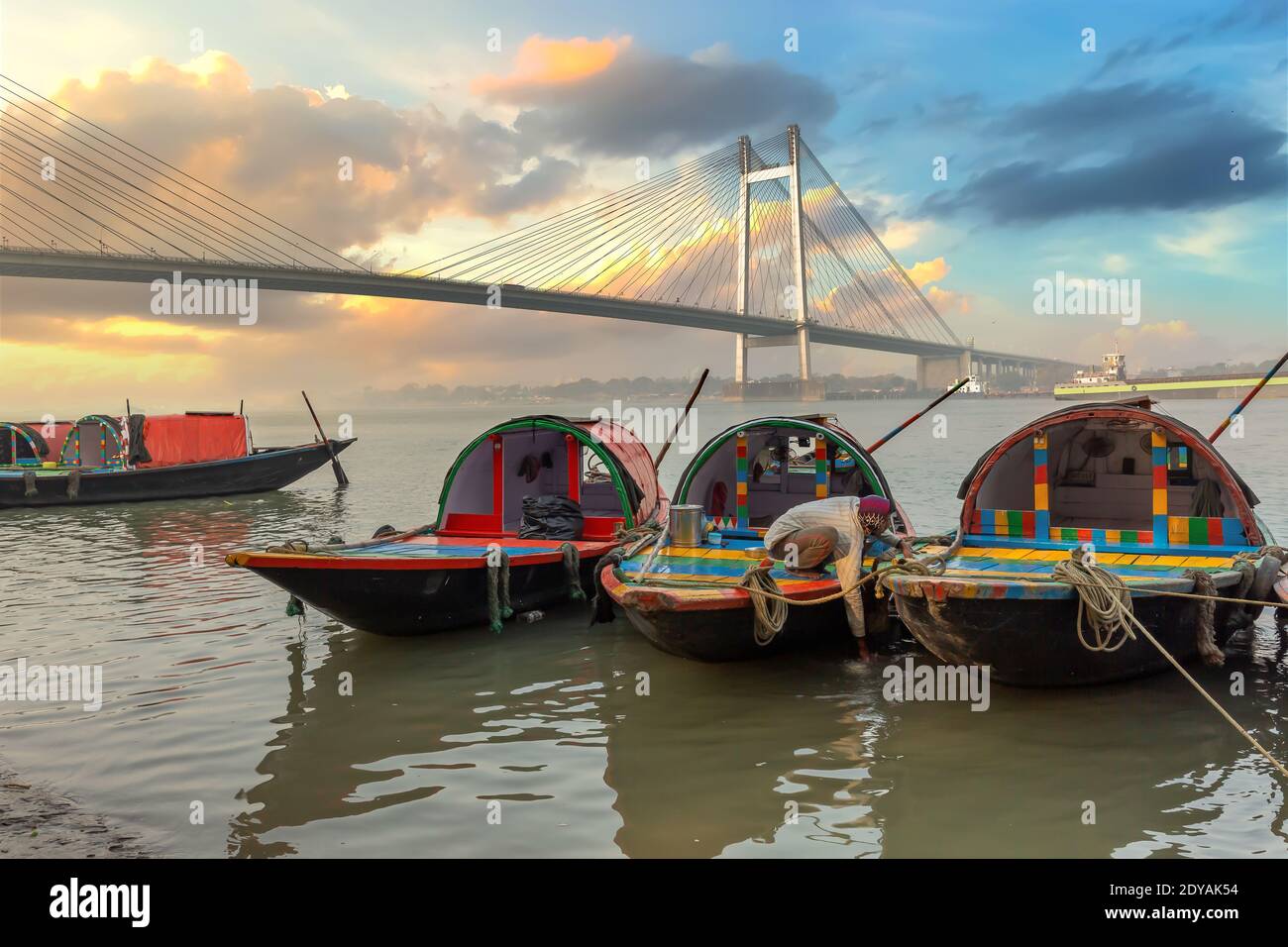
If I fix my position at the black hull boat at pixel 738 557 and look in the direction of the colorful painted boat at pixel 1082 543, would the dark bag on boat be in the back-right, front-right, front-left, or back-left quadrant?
back-left

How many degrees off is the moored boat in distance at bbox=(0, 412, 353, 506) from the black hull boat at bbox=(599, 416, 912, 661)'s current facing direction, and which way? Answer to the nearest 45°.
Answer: approximately 90° to its right

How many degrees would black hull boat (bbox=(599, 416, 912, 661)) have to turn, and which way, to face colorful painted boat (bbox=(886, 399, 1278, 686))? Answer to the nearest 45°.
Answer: approximately 135° to its left
